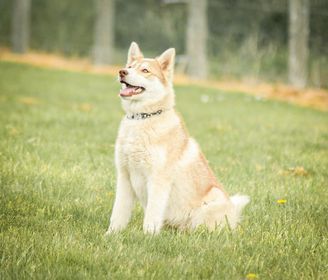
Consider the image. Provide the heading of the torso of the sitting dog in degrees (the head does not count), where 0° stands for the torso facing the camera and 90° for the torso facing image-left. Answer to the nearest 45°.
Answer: approximately 45°
